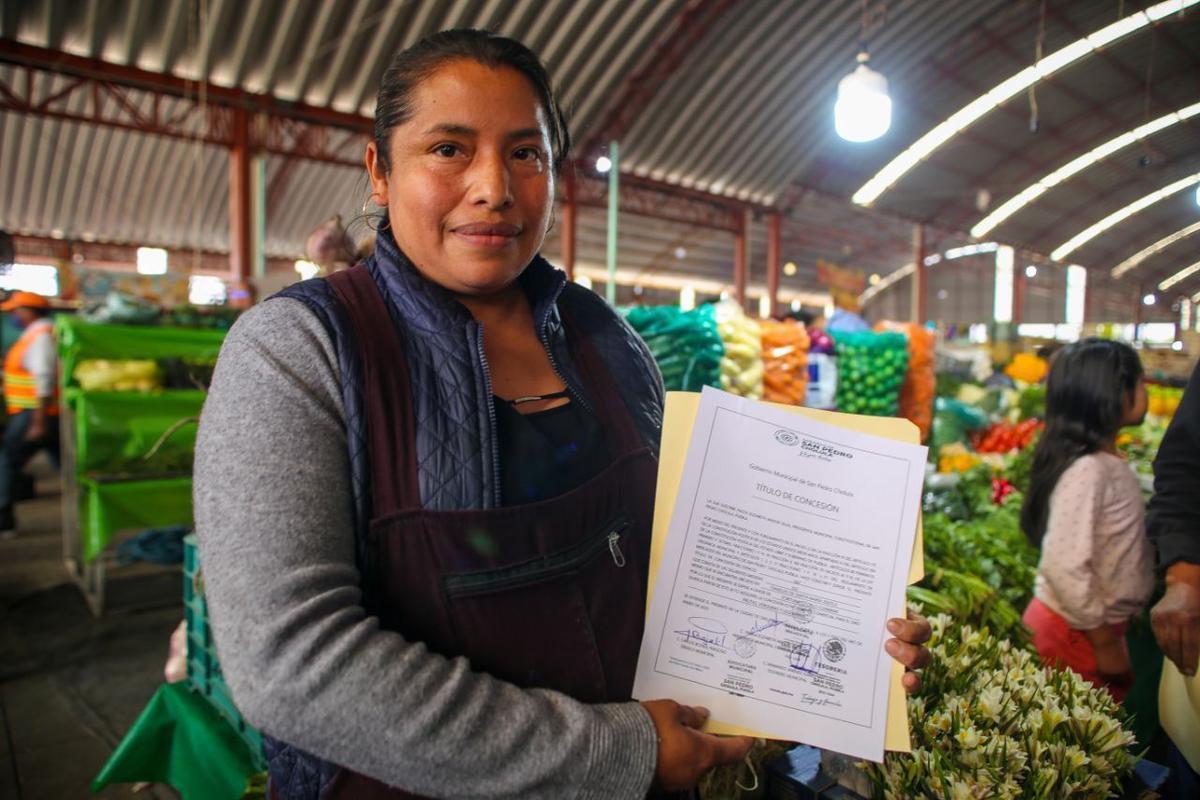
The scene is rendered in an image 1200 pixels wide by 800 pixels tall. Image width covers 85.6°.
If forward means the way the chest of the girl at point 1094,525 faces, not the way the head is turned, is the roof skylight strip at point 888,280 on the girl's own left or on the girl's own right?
on the girl's own left

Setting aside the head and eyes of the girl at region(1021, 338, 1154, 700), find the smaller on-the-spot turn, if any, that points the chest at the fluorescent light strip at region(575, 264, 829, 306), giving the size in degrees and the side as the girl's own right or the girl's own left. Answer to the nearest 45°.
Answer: approximately 135° to the girl's own left

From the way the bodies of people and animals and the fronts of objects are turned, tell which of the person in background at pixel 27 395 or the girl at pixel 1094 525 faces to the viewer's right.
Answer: the girl

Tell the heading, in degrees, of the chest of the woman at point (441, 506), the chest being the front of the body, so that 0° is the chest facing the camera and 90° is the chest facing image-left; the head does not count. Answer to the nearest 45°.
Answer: approximately 315°

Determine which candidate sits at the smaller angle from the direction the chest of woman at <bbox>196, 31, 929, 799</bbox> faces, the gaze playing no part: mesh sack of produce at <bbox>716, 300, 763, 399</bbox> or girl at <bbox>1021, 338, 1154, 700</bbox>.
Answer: the girl

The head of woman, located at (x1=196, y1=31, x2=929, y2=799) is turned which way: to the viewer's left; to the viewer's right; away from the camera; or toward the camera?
toward the camera

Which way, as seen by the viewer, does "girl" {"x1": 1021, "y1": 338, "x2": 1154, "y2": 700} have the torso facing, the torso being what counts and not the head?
to the viewer's right
